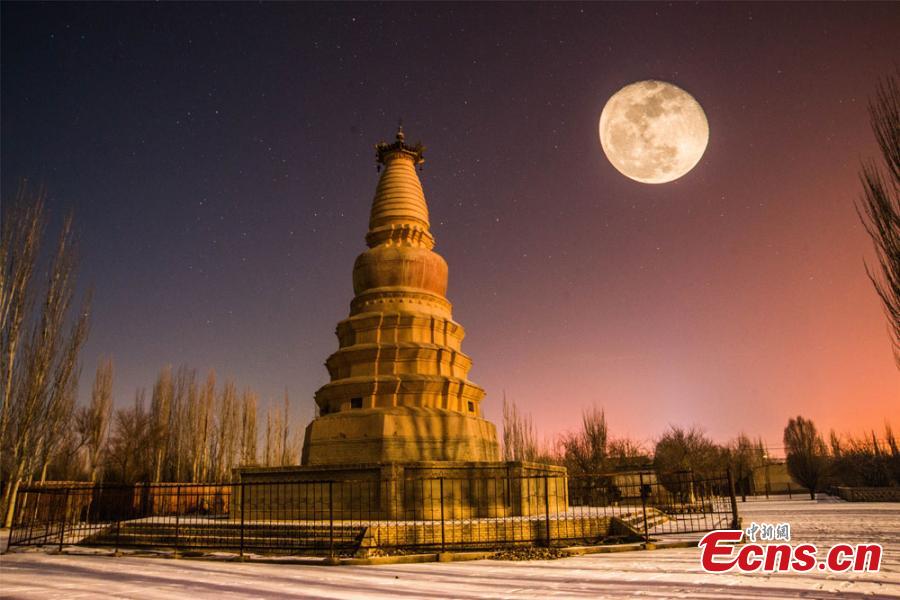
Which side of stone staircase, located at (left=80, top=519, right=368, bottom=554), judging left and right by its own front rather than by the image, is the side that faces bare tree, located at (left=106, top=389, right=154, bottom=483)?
back

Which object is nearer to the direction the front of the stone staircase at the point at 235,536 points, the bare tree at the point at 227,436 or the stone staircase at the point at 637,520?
the stone staircase

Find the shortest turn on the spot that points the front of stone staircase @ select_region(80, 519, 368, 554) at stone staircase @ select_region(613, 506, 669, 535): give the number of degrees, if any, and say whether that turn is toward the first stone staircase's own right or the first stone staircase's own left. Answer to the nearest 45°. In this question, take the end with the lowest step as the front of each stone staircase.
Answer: approximately 90° to the first stone staircase's own left

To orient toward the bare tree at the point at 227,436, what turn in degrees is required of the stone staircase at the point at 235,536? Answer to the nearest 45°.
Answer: approximately 180°

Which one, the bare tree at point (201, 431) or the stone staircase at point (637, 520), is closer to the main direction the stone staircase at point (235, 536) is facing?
the stone staircase

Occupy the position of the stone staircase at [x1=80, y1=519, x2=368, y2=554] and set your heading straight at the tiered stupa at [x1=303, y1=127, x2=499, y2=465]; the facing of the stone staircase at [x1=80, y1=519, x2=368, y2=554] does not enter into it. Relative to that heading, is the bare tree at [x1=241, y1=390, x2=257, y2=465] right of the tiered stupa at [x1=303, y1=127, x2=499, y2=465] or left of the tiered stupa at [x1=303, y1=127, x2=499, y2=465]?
left

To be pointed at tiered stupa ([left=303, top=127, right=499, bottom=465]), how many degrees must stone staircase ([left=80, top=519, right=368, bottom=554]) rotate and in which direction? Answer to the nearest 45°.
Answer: approximately 135° to its left

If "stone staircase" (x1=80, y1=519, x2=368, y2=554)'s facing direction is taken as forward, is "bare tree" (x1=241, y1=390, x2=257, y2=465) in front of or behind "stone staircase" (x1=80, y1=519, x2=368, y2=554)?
behind

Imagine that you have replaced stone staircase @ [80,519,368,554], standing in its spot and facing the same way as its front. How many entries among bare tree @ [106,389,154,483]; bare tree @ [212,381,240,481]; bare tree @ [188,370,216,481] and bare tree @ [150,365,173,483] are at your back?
4

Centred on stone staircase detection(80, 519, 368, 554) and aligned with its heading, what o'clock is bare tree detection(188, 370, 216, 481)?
The bare tree is roughly at 6 o'clock from the stone staircase.

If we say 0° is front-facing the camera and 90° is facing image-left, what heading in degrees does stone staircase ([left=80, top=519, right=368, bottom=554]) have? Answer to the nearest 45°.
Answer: approximately 0°

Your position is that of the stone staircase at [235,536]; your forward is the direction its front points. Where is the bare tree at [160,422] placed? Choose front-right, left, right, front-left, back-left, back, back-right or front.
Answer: back

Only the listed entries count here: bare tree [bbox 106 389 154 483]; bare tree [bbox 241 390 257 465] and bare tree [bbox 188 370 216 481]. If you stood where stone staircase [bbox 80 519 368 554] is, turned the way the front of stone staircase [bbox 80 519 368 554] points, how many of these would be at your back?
3
